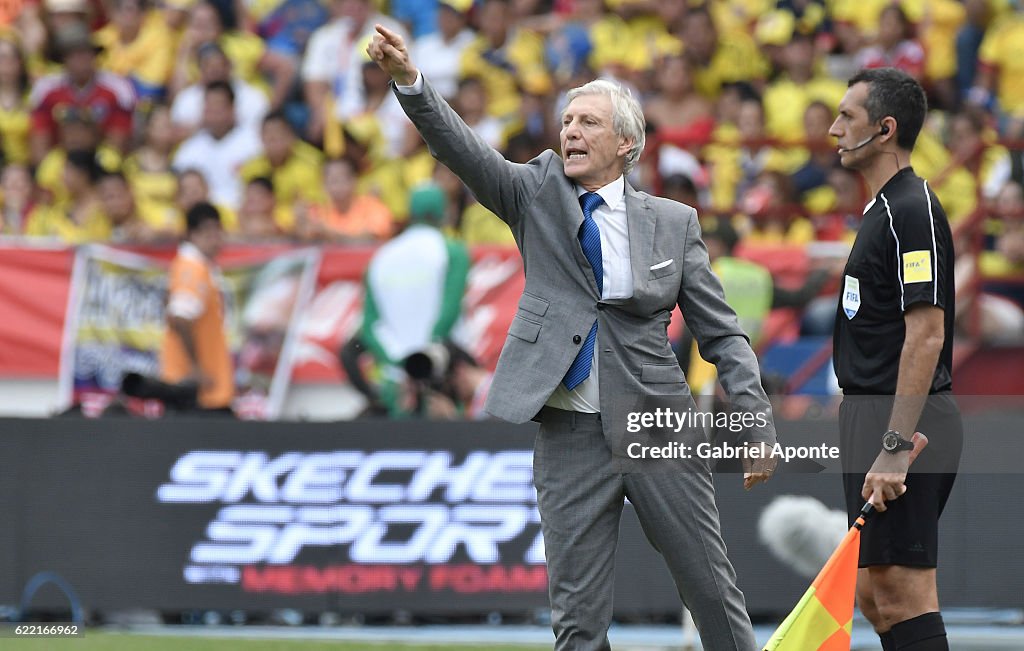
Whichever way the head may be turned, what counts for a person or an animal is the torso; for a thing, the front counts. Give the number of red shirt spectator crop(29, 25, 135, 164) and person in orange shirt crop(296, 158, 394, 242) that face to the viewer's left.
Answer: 0

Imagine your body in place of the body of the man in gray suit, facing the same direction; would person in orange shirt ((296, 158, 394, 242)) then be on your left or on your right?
on your right

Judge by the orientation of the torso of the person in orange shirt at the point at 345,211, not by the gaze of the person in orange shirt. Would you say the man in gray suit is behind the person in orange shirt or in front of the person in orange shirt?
in front

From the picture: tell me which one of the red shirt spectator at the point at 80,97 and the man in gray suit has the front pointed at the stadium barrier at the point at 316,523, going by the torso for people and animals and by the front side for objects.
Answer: the red shirt spectator

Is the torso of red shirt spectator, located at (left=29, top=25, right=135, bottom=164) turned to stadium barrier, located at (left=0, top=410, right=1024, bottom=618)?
yes

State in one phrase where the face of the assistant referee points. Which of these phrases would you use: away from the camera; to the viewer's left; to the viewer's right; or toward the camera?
to the viewer's left

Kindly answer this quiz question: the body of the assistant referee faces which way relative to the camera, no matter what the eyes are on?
to the viewer's left

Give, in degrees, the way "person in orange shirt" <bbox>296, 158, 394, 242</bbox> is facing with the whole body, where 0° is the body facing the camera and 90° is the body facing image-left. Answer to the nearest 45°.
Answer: approximately 0°

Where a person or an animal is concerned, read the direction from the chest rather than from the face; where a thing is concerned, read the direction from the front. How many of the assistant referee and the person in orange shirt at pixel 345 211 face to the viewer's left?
1

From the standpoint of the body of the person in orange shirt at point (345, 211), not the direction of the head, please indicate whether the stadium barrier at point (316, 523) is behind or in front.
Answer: in front

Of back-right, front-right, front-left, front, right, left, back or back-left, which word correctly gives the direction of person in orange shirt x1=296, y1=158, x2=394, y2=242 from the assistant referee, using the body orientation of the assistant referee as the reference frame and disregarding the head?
front-right

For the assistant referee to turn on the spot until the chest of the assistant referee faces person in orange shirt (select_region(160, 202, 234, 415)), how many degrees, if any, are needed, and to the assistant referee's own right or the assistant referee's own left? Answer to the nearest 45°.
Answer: approximately 45° to the assistant referee's own right

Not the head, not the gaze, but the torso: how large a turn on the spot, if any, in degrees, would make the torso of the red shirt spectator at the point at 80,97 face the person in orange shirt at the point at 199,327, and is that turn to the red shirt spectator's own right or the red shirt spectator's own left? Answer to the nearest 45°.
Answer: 0° — they already face them

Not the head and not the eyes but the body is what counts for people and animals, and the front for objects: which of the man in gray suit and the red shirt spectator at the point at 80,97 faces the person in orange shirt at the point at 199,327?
the red shirt spectator

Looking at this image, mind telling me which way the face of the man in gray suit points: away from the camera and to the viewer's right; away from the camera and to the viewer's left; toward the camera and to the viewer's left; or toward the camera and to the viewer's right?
toward the camera and to the viewer's left
